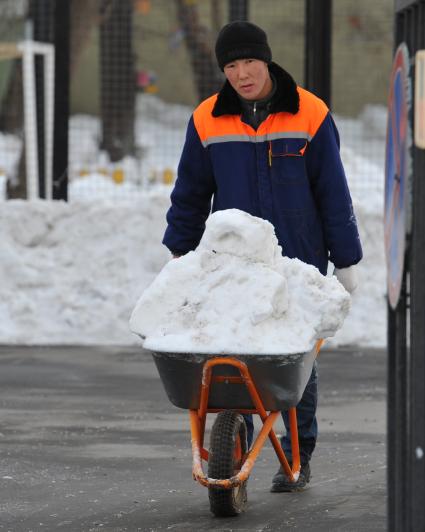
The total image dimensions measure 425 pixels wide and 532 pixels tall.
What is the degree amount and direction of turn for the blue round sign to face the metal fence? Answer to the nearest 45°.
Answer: approximately 90° to its right

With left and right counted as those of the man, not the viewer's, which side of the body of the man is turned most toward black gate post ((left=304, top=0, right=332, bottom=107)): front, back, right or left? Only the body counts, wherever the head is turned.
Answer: back

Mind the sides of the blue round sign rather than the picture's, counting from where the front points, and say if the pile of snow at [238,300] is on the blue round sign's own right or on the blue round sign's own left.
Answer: on the blue round sign's own right

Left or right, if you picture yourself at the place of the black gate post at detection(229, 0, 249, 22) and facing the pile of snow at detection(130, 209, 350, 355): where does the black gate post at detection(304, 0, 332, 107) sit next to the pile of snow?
left

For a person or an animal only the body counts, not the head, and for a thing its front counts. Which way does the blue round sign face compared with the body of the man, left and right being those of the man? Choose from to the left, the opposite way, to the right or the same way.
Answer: to the right

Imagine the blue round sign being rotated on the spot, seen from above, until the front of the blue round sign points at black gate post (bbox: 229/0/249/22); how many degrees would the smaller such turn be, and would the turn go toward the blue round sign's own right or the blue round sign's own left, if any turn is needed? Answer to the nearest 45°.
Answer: approximately 90° to the blue round sign's own right

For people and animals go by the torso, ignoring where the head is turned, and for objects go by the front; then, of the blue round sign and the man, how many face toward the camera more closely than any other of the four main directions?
1

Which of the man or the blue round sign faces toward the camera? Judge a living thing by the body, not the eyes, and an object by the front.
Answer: the man

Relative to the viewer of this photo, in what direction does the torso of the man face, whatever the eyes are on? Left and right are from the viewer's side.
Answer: facing the viewer

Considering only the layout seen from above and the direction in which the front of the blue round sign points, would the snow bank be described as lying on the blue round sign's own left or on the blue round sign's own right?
on the blue round sign's own right

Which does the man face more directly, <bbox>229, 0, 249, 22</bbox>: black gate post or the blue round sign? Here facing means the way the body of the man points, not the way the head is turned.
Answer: the blue round sign

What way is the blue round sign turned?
to the viewer's left
